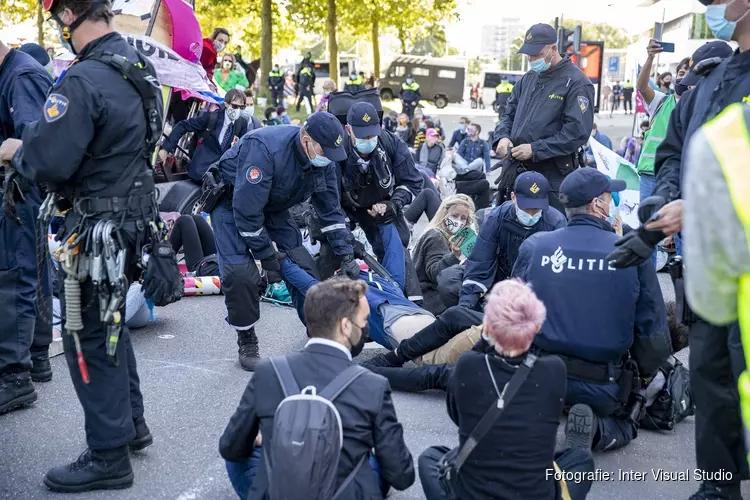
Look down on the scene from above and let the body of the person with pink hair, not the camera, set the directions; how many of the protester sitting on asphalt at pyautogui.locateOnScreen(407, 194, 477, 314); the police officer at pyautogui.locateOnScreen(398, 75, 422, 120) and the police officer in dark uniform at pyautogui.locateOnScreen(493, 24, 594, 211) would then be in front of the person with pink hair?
3

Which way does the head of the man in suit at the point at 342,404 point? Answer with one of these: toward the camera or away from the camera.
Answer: away from the camera

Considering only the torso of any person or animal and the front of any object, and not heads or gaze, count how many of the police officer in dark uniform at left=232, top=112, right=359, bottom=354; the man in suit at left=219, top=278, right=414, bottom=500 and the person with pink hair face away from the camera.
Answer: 2

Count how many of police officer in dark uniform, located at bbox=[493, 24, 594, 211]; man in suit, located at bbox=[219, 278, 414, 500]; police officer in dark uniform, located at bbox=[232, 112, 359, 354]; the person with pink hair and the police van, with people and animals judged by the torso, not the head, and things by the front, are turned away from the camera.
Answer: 2

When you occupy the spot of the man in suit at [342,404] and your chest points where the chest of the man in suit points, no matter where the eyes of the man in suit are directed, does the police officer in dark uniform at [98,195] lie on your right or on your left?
on your left

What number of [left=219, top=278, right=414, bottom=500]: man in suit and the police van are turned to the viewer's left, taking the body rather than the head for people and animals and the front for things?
1

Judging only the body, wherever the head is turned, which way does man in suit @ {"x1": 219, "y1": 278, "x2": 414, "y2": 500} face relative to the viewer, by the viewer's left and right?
facing away from the viewer

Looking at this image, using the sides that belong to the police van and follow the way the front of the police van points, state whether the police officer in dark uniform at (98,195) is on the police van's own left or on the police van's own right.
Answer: on the police van's own left

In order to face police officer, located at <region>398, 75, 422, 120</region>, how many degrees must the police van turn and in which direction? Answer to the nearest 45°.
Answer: approximately 90° to its left

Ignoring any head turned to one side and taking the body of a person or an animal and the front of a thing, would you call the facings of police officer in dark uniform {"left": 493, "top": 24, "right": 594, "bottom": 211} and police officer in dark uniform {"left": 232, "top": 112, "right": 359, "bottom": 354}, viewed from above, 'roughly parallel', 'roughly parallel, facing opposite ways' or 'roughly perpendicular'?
roughly perpendicular

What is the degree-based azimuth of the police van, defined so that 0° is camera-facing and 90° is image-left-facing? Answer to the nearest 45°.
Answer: approximately 90°

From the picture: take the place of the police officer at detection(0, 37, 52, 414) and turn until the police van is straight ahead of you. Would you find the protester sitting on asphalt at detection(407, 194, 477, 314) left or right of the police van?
right

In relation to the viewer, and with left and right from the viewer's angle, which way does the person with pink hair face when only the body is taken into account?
facing away from the viewer

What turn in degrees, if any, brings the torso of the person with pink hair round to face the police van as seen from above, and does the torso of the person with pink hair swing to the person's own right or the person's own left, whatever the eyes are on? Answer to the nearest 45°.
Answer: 0° — they already face it
